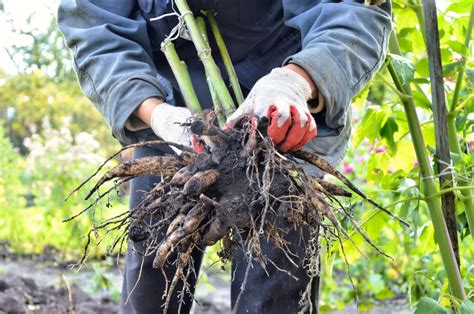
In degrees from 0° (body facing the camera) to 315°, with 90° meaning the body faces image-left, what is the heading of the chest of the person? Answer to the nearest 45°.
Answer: approximately 0°

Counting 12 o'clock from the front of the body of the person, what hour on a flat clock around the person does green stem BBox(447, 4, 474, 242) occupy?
The green stem is roughly at 8 o'clock from the person.

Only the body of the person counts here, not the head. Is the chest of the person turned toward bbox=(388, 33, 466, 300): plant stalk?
no

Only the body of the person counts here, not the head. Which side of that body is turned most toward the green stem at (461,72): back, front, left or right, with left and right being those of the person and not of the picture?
left
